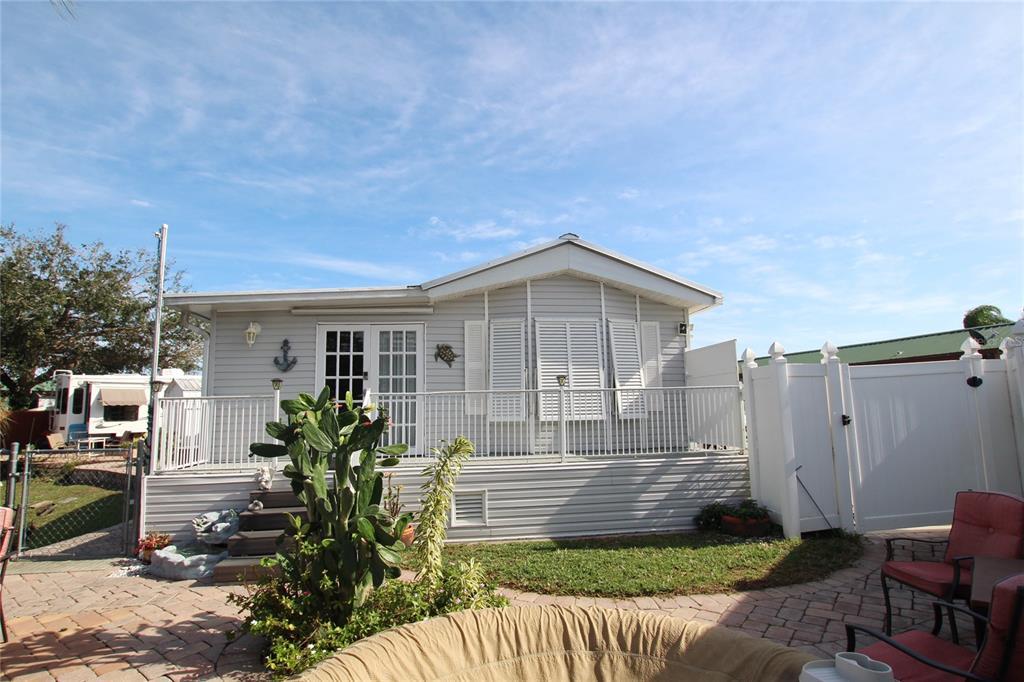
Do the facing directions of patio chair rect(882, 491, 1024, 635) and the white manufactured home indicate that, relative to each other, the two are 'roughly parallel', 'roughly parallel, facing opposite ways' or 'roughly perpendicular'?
roughly perpendicular

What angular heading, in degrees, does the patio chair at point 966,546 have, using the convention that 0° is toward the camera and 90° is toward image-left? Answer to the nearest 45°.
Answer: approximately 45°

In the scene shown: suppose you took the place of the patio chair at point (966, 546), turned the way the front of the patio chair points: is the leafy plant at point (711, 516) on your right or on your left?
on your right

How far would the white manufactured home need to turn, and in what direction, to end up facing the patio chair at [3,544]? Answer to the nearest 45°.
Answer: approximately 45° to its right

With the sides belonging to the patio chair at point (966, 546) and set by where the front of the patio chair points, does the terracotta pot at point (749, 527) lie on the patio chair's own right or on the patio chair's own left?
on the patio chair's own right

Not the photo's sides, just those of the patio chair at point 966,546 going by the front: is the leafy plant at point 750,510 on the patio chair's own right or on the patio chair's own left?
on the patio chair's own right

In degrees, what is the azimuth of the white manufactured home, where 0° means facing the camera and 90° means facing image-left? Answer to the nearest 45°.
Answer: approximately 0°

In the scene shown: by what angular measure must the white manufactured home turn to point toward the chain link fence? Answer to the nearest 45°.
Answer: approximately 90° to its right
